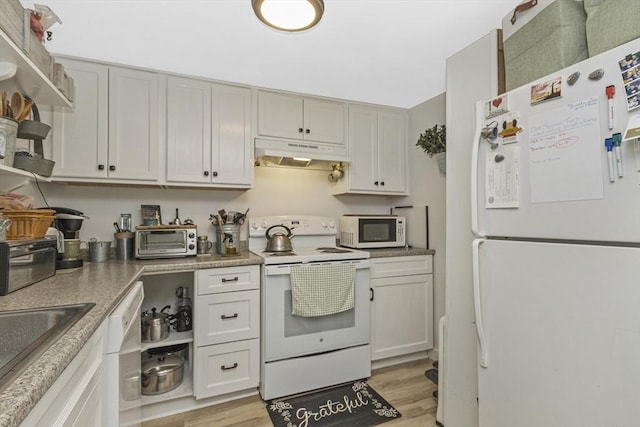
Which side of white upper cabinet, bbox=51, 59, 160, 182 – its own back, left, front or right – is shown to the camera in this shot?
front

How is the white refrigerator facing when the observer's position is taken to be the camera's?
facing the viewer and to the left of the viewer

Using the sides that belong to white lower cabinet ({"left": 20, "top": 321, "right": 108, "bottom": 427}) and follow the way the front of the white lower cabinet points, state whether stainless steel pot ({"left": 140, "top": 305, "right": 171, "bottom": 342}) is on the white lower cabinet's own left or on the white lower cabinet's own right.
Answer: on the white lower cabinet's own left

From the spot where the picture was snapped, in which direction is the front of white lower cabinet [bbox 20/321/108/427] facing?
facing to the right of the viewer

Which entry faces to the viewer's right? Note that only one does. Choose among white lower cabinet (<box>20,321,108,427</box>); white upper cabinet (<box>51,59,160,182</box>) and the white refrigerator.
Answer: the white lower cabinet

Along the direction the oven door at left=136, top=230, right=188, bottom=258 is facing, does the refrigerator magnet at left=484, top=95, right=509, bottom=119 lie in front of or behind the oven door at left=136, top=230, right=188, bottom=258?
in front

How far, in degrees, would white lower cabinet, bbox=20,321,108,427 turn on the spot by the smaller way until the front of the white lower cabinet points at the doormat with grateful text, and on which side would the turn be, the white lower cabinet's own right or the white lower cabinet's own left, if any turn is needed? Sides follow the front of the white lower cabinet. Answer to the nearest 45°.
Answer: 0° — it already faces it

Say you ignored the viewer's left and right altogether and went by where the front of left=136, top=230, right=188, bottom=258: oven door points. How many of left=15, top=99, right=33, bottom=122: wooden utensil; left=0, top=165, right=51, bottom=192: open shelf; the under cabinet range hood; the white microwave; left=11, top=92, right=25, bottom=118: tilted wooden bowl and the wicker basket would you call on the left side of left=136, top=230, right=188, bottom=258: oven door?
2

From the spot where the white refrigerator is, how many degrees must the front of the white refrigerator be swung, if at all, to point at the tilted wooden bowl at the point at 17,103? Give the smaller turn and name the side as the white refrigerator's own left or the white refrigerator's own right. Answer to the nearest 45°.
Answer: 0° — it already faces it

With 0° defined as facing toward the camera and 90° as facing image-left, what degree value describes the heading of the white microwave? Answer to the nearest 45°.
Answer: approximately 315°

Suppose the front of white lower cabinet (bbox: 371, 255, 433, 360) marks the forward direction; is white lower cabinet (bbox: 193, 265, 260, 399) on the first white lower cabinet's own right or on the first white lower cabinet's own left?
on the first white lower cabinet's own right

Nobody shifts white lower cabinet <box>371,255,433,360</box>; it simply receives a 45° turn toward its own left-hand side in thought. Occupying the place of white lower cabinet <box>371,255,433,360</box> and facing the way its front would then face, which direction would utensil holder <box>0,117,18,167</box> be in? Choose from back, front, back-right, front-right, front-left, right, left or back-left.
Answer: back-right

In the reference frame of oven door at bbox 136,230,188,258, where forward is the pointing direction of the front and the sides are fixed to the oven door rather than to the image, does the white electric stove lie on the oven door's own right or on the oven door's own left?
on the oven door's own left

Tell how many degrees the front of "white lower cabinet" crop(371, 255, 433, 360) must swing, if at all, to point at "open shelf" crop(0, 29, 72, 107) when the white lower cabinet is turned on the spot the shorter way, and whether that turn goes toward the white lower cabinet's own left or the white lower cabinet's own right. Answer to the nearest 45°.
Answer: approximately 90° to the white lower cabinet's own right

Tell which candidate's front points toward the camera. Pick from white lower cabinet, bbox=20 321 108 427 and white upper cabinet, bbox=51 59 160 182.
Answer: the white upper cabinet
